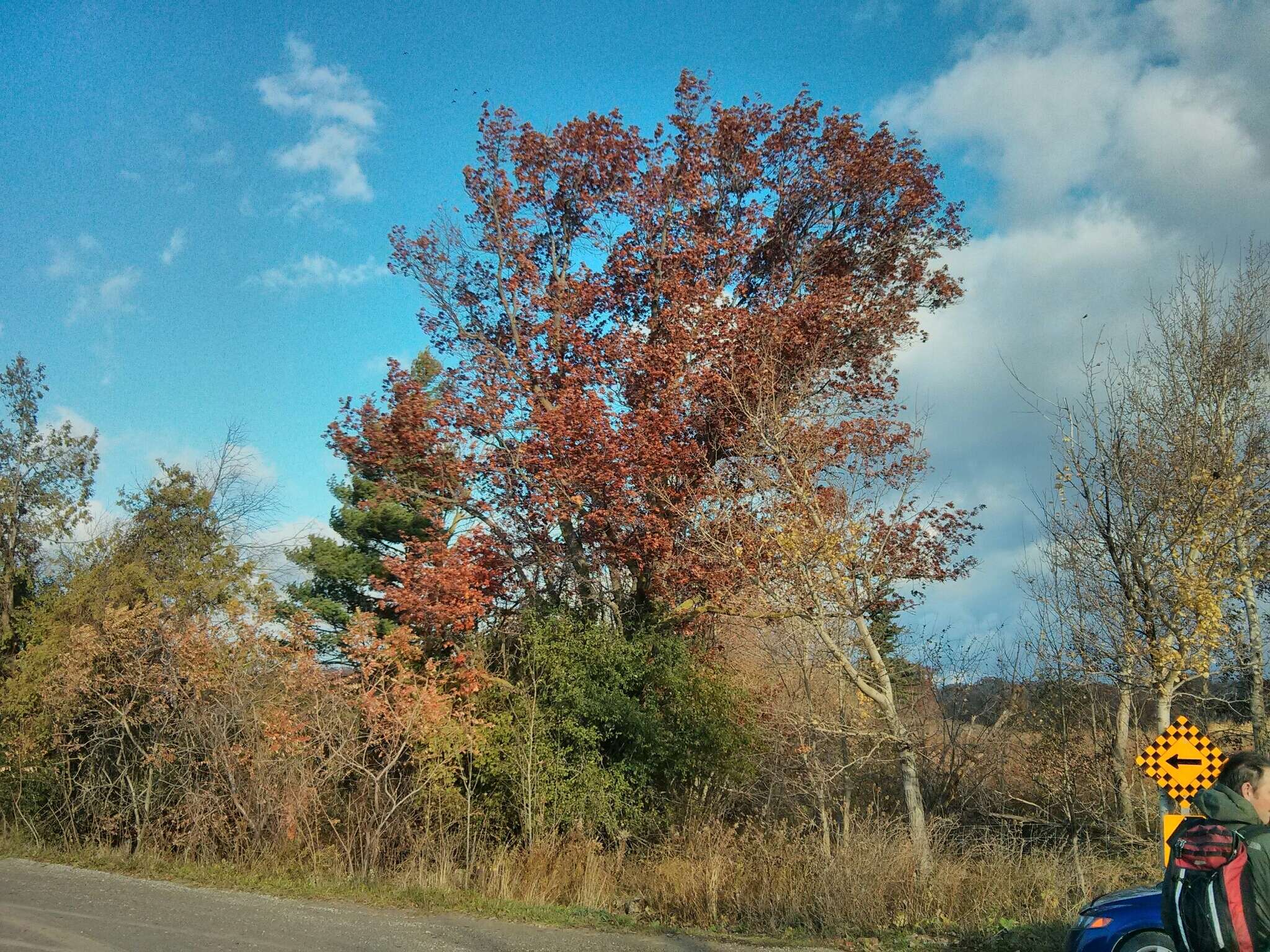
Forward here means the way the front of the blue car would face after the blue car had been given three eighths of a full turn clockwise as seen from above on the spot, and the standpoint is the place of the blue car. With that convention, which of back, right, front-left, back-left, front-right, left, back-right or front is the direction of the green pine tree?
front-left

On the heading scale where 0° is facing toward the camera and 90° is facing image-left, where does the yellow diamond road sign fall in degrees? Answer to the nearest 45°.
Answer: approximately 0°

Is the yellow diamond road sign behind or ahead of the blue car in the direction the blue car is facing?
behind
